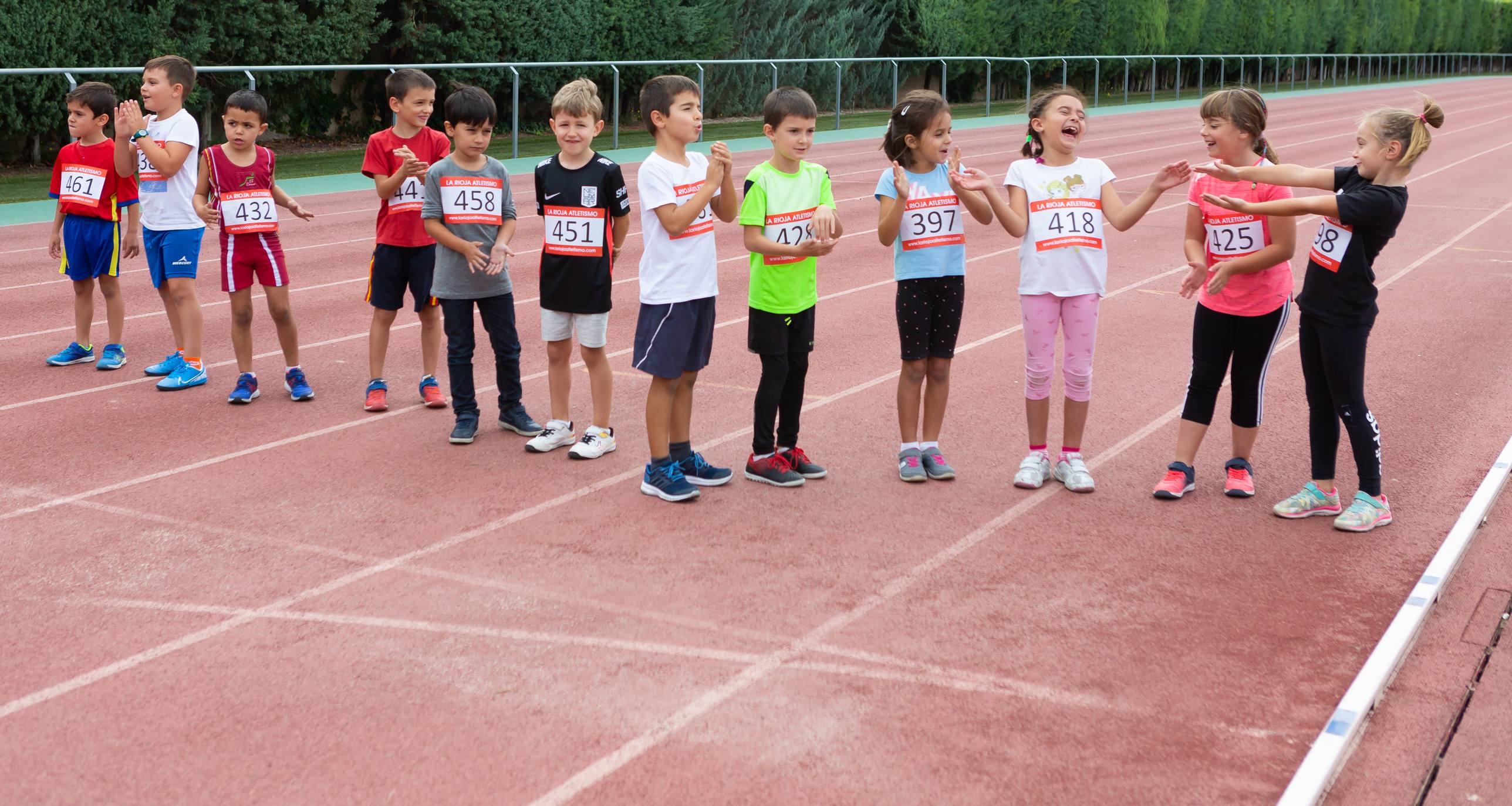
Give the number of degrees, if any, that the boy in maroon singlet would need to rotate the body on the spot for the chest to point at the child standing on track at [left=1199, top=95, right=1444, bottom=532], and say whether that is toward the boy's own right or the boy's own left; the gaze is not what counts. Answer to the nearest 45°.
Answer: approximately 45° to the boy's own left

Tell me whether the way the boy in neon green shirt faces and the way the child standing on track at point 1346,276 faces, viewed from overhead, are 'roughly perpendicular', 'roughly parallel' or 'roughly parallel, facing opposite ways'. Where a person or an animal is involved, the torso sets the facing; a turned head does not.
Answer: roughly perpendicular

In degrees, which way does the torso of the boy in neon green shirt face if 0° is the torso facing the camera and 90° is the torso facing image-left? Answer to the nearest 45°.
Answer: approximately 315°

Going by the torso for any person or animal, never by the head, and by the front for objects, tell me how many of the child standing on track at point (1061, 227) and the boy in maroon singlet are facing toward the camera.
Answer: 2

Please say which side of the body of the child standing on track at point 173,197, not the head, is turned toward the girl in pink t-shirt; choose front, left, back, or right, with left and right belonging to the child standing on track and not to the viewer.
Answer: left

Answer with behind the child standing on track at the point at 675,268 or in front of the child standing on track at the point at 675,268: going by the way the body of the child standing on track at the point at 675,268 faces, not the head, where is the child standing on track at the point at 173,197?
behind

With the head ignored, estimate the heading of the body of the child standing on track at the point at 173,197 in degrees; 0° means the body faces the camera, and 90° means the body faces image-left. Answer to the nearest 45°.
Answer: approximately 45°

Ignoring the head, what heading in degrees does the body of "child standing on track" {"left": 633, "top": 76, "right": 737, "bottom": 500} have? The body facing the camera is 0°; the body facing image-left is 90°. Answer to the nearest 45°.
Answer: approximately 315°

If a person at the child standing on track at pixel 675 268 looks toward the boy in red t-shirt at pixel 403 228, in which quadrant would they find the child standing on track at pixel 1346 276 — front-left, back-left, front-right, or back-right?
back-right
